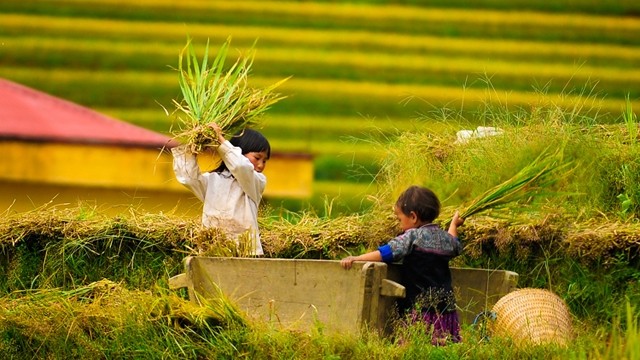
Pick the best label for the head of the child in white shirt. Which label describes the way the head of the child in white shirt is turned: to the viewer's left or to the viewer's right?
to the viewer's right

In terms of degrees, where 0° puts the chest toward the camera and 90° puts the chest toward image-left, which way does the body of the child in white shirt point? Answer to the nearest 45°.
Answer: approximately 315°
